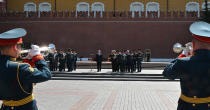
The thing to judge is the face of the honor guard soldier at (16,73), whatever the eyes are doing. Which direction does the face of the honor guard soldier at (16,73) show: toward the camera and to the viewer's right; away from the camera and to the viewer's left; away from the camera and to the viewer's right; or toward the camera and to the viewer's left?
away from the camera and to the viewer's right

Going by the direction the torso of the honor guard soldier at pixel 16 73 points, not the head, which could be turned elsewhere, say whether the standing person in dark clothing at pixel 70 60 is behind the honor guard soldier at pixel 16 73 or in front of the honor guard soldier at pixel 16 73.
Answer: in front

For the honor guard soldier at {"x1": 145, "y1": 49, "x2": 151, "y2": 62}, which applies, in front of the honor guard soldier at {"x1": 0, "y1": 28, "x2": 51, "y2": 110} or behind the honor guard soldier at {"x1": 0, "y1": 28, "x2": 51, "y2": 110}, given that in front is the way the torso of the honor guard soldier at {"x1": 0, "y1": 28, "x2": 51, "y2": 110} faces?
in front

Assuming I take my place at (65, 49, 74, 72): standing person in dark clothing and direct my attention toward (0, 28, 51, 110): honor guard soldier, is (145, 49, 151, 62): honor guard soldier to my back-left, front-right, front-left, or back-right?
back-left

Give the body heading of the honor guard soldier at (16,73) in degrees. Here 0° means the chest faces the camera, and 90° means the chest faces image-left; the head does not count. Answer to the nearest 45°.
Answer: approximately 225°

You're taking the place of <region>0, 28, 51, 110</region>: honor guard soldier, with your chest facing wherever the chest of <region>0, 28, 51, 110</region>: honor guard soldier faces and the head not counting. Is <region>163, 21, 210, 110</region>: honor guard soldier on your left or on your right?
on your right
